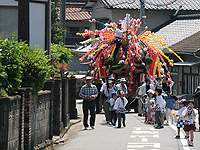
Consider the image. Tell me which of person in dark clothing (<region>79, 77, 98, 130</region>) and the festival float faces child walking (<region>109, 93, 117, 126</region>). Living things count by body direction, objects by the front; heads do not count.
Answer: the festival float

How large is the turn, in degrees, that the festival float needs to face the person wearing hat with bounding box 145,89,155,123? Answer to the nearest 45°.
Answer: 0° — it already faces them

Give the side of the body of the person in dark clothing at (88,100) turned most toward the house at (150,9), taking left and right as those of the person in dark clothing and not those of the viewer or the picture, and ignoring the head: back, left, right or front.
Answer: back

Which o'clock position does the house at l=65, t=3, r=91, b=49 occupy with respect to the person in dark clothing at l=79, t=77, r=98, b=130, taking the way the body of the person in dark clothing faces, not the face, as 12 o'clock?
The house is roughly at 6 o'clock from the person in dark clothing.

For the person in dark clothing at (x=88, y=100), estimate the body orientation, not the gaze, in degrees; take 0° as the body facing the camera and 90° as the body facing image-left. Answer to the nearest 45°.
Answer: approximately 0°

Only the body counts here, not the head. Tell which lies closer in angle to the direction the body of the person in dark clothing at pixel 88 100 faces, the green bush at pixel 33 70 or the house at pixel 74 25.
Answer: the green bush

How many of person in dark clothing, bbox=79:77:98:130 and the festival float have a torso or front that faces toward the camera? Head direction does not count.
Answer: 2

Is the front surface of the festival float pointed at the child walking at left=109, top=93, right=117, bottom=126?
yes

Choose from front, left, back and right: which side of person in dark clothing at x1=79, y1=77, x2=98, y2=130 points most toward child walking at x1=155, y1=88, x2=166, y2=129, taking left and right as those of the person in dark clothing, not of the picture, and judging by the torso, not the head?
left
